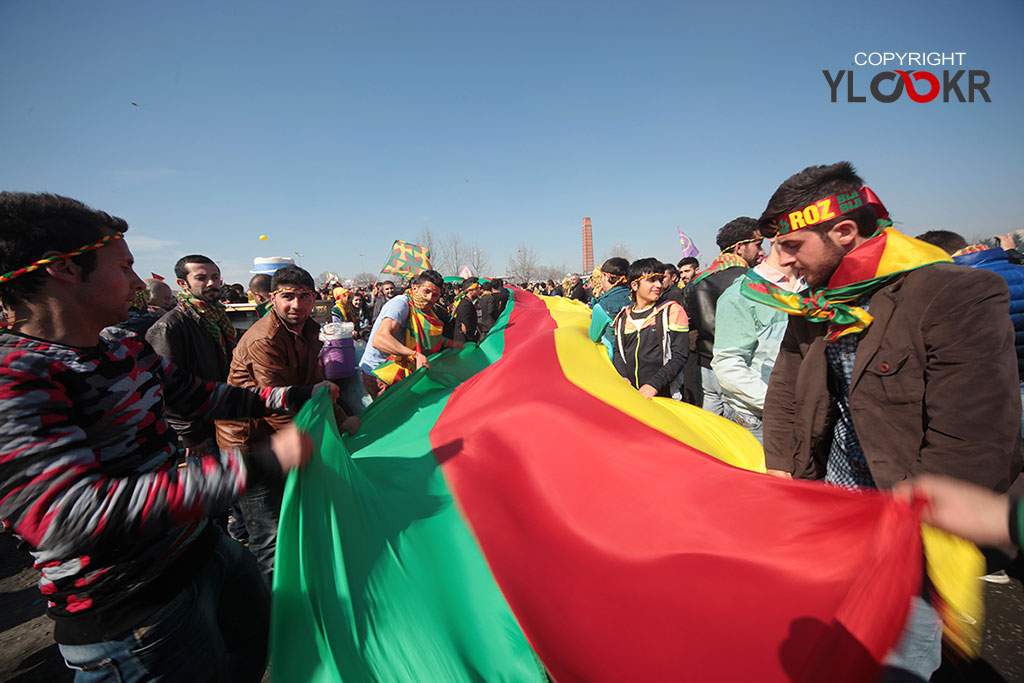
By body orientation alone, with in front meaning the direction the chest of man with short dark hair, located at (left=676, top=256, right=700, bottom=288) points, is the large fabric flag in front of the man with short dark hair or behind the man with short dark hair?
in front

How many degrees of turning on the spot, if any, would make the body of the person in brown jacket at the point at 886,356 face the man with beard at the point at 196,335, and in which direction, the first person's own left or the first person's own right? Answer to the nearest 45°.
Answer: approximately 45° to the first person's own right

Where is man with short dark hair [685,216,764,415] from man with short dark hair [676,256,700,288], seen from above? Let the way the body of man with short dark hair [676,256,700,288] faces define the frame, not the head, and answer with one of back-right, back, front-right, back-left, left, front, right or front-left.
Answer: front-left

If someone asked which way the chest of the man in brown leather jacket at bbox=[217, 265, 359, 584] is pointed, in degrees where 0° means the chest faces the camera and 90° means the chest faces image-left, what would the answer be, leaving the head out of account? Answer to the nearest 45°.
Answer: approximately 315°

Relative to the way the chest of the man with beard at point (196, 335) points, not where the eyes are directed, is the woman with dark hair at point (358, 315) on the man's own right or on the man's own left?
on the man's own left

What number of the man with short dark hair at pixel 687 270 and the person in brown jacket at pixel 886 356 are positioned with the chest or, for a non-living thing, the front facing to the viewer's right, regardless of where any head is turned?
0

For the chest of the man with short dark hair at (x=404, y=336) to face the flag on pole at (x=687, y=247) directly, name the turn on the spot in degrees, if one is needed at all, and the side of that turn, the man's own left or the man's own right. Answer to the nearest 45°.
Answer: approximately 90° to the man's own left

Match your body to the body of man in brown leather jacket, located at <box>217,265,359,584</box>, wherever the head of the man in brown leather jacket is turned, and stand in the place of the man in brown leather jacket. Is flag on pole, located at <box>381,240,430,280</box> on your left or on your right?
on your left

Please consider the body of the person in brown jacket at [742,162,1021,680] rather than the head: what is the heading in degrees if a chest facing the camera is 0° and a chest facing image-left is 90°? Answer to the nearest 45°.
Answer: approximately 45°

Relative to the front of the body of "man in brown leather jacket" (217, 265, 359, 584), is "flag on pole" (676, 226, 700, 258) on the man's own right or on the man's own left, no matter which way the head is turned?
on the man's own left

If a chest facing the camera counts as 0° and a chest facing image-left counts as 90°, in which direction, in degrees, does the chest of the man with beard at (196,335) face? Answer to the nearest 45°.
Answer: approximately 315°

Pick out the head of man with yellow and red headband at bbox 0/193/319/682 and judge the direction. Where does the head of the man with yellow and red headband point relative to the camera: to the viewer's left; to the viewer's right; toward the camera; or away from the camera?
to the viewer's right
